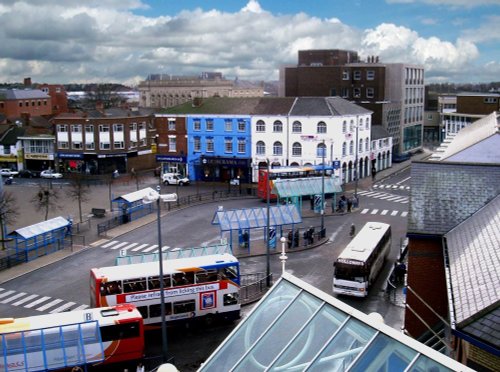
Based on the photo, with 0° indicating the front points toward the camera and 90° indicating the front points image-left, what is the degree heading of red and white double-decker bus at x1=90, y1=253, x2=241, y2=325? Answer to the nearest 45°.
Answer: approximately 270°
